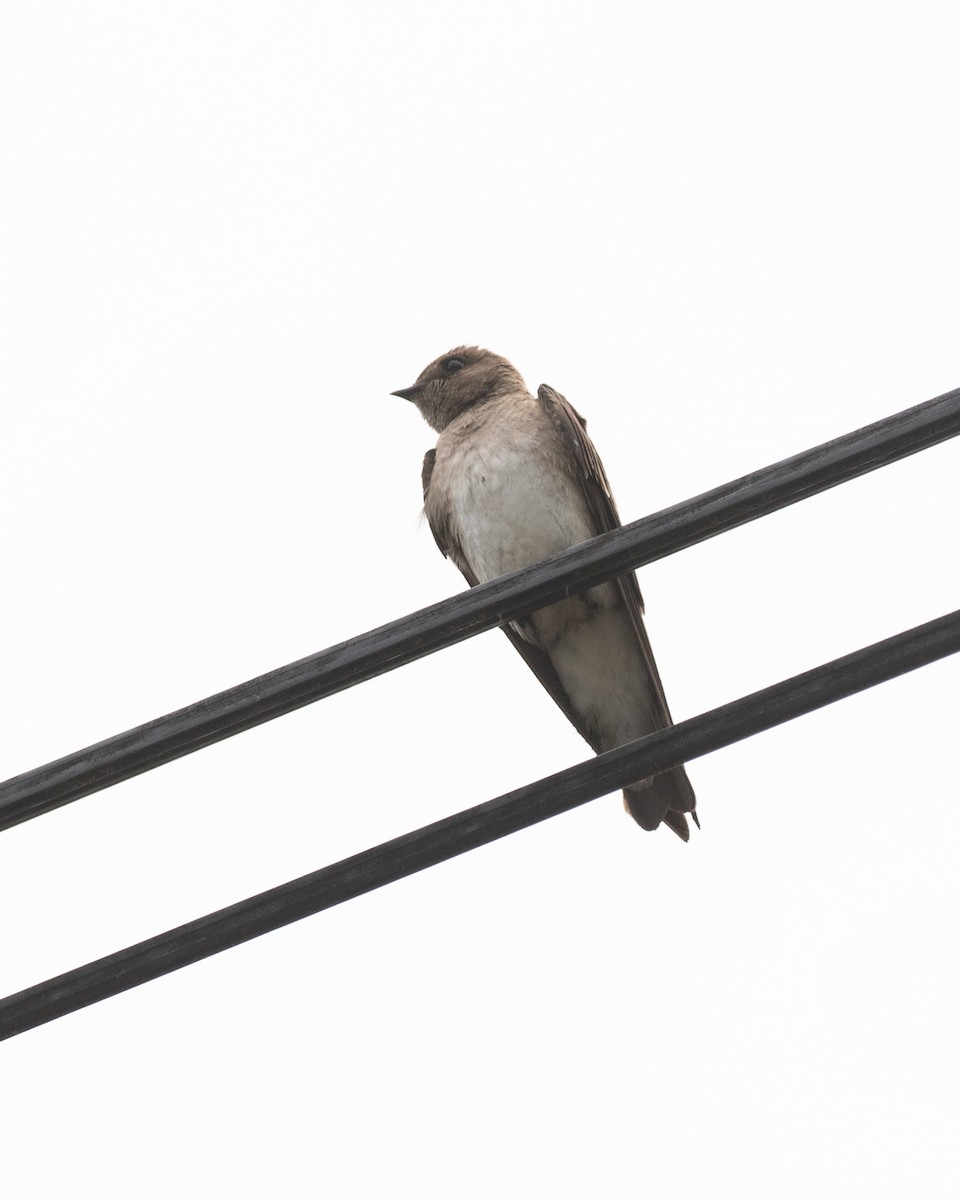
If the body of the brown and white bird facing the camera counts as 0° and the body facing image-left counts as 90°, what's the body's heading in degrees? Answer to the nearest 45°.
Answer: approximately 45°
